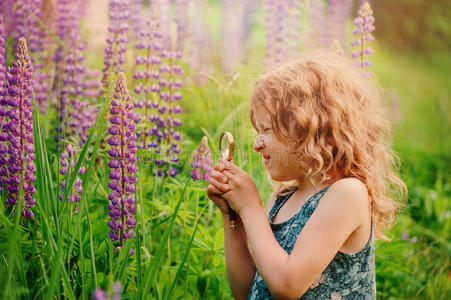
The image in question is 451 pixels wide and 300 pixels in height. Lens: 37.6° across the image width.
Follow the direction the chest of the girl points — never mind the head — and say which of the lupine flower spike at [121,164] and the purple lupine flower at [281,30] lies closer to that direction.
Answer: the lupine flower spike

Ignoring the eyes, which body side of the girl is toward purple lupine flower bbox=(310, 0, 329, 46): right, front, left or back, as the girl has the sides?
right

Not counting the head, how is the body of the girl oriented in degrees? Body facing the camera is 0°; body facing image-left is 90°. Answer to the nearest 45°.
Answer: approximately 90°

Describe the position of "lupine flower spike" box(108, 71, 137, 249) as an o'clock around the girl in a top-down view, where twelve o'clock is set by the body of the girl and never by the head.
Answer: The lupine flower spike is roughly at 12 o'clock from the girl.

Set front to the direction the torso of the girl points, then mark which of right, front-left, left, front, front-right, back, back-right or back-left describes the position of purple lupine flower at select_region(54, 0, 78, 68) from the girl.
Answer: front-right

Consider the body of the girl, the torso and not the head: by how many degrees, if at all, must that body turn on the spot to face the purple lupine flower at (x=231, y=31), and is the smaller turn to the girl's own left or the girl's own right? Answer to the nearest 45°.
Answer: approximately 90° to the girl's own right

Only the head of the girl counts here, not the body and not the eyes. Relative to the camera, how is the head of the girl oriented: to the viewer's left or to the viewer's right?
to the viewer's left

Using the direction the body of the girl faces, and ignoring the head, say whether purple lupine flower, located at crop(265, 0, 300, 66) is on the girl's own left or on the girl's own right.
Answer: on the girl's own right

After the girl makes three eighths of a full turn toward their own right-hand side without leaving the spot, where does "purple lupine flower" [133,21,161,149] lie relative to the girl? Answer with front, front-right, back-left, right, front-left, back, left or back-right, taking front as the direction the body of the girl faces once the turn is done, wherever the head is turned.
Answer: left
